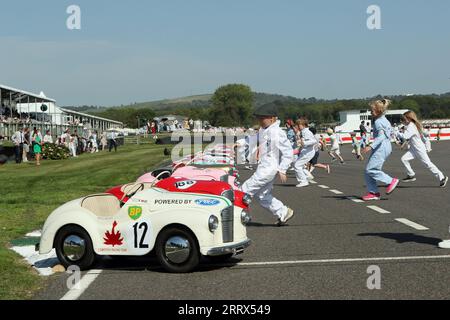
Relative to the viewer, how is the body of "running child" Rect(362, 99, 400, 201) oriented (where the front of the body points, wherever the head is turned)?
to the viewer's left

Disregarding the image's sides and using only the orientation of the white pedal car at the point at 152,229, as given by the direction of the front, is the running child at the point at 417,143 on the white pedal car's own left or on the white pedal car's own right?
on the white pedal car's own left

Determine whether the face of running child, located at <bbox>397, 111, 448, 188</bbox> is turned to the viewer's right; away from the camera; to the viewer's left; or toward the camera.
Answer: to the viewer's left

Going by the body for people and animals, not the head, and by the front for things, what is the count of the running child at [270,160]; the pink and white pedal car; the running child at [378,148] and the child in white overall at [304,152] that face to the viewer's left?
3

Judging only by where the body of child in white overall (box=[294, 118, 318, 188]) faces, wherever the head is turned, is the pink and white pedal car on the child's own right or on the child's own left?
on the child's own left

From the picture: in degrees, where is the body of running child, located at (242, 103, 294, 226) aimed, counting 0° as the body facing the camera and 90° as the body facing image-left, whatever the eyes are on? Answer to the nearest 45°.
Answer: approximately 90°

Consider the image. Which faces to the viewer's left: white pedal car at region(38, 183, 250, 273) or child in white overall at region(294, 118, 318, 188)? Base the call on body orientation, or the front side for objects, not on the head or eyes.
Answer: the child in white overall

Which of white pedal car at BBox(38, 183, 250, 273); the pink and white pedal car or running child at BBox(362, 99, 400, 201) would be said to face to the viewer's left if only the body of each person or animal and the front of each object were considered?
the running child

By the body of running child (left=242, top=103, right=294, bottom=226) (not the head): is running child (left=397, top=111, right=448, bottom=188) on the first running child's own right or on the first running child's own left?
on the first running child's own right

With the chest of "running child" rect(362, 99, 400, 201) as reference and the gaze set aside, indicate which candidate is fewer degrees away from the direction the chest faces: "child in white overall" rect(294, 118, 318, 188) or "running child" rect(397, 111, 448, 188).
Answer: the child in white overall

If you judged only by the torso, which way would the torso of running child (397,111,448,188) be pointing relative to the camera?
to the viewer's left

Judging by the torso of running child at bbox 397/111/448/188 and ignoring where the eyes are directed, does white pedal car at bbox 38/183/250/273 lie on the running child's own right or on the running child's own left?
on the running child's own left

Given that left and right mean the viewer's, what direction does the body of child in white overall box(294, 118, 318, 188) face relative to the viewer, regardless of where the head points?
facing to the left of the viewer
